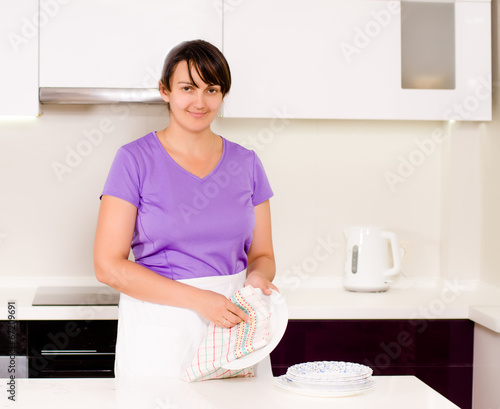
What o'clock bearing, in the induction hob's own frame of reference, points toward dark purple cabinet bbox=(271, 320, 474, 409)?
The dark purple cabinet is roughly at 10 o'clock from the induction hob.

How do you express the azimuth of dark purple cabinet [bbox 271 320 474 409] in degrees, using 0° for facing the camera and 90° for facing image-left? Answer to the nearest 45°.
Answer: approximately 0°

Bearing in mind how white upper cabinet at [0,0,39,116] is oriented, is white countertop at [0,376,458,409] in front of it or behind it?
in front

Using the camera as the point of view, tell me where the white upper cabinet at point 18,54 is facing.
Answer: facing the viewer

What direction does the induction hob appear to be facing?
toward the camera

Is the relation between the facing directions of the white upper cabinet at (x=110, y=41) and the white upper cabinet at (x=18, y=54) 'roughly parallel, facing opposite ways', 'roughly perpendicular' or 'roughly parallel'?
roughly parallel

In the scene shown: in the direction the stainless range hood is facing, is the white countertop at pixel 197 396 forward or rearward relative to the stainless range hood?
forward

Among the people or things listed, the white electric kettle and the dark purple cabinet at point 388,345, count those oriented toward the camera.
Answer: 1

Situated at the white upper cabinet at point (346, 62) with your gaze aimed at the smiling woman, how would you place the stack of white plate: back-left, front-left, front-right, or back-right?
front-left
